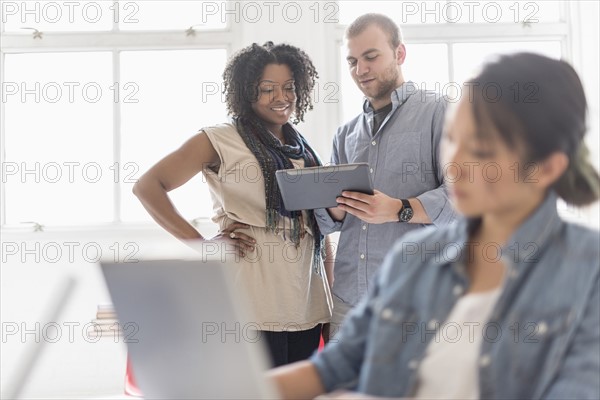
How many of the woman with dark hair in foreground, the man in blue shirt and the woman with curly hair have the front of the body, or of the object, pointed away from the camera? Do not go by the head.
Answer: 0

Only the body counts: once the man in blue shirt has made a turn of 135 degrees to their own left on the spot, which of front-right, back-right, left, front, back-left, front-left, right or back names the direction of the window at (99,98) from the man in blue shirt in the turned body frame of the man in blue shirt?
back-left

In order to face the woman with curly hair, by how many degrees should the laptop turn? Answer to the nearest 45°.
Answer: approximately 45° to its left

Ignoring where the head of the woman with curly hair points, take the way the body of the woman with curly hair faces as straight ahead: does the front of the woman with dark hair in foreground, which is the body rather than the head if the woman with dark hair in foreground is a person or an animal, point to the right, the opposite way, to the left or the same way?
to the right

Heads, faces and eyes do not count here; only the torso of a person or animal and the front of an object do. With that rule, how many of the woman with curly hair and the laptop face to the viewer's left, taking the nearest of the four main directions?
0

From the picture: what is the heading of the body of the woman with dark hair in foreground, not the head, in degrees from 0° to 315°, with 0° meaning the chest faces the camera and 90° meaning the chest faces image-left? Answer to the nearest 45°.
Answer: approximately 45°

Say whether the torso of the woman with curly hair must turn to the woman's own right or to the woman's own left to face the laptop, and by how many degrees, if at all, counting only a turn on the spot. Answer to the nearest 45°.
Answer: approximately 45° to the woman's own right

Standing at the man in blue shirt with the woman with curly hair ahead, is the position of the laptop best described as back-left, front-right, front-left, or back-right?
front-left

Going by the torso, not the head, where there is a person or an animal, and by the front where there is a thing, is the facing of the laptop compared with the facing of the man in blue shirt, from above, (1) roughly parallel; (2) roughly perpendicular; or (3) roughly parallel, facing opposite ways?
roughly parallel, facing opposite ways

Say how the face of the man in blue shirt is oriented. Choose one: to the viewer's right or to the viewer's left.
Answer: to the viewer's left

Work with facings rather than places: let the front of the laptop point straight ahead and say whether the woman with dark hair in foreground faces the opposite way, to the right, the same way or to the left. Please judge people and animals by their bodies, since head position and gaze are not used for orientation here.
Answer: the opposite way

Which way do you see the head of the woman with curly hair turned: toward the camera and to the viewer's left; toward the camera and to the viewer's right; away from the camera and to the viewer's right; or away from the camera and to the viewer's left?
toward the camera and to the viewer's right

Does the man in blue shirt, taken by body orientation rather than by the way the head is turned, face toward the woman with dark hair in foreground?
no

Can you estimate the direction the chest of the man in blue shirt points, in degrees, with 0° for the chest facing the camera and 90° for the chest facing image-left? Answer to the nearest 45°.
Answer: approximately 45°

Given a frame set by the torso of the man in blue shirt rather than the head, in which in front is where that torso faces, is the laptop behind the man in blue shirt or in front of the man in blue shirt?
in front

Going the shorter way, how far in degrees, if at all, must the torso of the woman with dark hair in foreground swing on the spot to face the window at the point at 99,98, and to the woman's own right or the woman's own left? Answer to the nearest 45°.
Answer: approximately 90° to the woman's own right

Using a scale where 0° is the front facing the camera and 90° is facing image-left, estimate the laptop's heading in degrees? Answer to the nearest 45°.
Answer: approximately 225°
